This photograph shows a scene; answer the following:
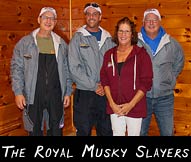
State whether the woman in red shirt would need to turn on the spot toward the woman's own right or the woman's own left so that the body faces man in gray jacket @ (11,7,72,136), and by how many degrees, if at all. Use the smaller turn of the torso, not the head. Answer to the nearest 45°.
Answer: approximately 90° to the woman's own right

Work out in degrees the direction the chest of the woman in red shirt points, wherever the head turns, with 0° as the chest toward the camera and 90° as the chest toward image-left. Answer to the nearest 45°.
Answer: approximately 0°
